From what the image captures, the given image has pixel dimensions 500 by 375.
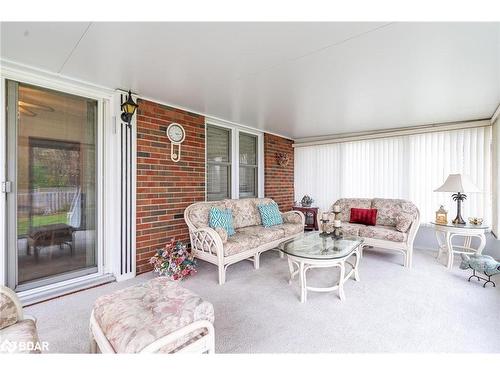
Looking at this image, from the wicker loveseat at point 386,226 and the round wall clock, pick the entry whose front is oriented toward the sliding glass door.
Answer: the wicker loveseat

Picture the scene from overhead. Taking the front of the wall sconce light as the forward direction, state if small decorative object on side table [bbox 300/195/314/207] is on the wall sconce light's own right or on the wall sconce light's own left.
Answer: on the wall sconce light's own left

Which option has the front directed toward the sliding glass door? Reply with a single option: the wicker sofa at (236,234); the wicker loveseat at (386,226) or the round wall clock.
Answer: the wicker loveseat at (386,226)

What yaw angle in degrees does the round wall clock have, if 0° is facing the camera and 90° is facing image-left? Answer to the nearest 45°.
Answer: approximately 315°

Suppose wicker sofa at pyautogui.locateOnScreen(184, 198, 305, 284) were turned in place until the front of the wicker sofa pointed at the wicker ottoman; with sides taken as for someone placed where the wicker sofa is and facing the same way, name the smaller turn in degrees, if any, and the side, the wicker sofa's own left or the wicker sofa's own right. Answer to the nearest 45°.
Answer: approximately 45° to the wicker sofa's own right

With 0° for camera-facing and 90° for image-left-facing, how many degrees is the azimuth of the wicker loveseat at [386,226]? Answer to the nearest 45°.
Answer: approximately 45°

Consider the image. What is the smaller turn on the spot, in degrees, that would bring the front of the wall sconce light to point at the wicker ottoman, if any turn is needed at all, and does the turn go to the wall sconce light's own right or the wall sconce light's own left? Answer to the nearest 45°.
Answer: approximately 45° to the wall sconce light's own right
